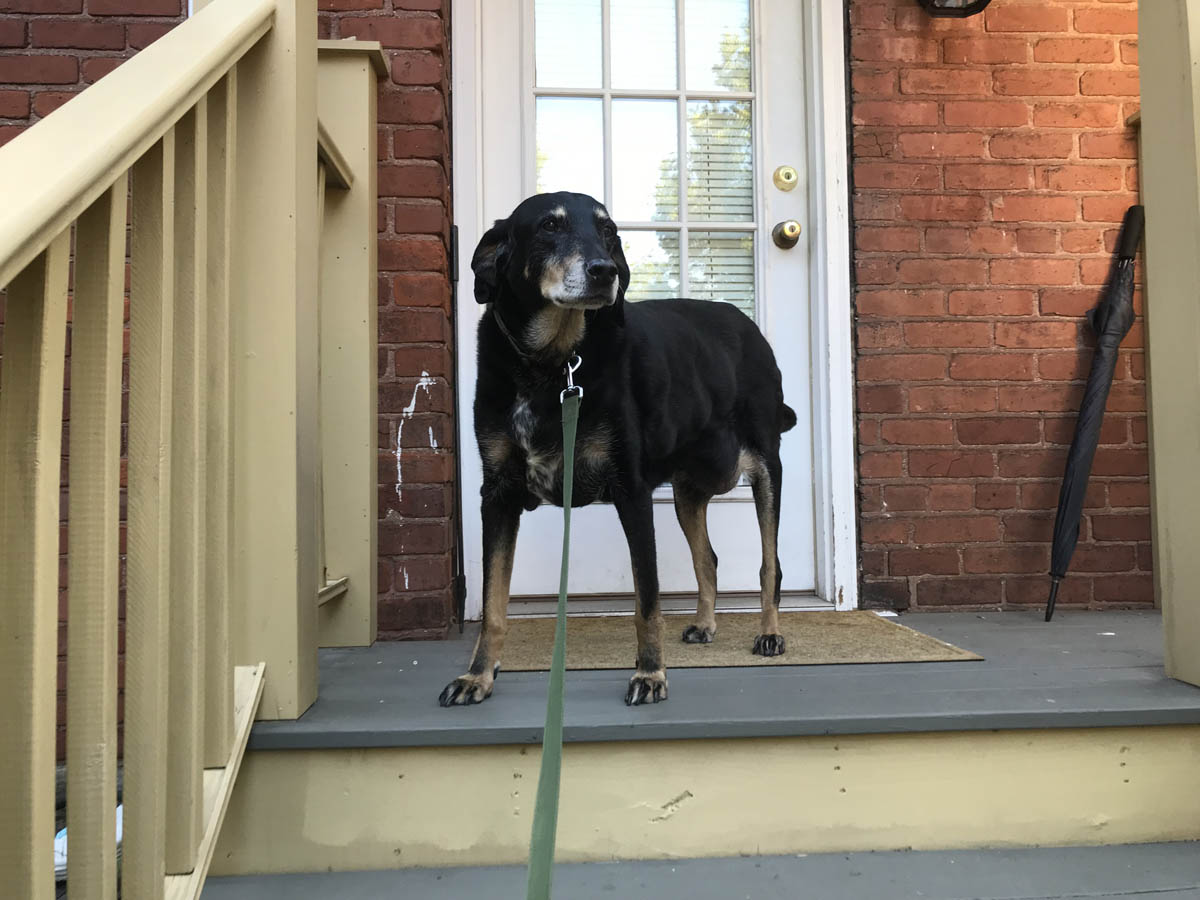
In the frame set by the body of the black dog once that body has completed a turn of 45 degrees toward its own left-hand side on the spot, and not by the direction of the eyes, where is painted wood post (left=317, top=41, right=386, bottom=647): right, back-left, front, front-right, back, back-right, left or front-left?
back-right

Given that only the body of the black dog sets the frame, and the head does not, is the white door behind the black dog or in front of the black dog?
behind

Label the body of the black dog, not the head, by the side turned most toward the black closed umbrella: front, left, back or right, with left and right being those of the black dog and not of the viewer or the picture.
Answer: back

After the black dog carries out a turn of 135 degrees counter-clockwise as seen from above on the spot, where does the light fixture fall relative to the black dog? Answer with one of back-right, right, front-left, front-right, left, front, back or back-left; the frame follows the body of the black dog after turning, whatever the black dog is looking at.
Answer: front-left

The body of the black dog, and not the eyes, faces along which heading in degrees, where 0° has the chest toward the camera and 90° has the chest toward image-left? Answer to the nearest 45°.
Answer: approximately 45°

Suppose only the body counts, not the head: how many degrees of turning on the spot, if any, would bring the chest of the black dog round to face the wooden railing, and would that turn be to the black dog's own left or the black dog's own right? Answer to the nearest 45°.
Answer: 0° — it already faces it

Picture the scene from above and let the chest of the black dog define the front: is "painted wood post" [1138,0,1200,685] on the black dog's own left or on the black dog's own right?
on the black dog's own left
